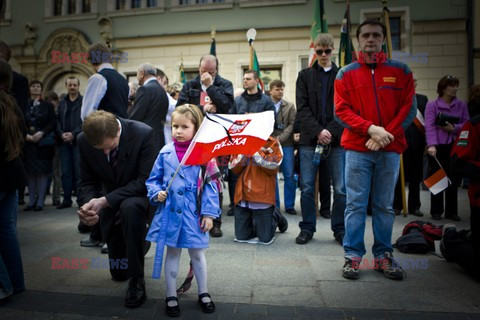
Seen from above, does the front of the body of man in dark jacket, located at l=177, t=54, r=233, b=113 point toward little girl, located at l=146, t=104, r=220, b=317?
yes

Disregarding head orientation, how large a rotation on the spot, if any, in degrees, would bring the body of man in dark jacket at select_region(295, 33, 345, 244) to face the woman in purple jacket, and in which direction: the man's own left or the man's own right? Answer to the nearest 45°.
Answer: approximately 135° to the man's own left

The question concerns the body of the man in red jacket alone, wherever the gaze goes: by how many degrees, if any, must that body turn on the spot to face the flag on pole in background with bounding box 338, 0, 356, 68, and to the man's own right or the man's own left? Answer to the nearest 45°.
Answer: approximately 180°

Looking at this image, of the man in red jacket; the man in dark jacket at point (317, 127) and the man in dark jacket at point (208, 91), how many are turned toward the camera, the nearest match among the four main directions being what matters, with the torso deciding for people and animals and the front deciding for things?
3

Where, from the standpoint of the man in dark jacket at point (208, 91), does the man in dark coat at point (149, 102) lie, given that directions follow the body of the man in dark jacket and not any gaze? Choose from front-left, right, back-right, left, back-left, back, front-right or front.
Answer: right

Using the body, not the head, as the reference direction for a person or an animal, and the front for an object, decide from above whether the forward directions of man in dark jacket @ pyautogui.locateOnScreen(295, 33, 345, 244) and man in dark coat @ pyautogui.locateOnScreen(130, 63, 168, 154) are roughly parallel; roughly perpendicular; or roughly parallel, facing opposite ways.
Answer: roughly perpendicular

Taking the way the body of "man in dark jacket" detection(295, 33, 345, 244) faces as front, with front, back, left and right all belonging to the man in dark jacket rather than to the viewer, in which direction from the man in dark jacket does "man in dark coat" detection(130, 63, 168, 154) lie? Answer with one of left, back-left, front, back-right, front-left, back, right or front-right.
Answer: right

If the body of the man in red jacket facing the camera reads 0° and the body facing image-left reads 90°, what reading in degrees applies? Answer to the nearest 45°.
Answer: approximately 0°

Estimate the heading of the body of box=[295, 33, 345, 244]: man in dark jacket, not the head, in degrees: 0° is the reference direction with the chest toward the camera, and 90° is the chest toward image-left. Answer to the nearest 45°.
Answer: approximately 0°
